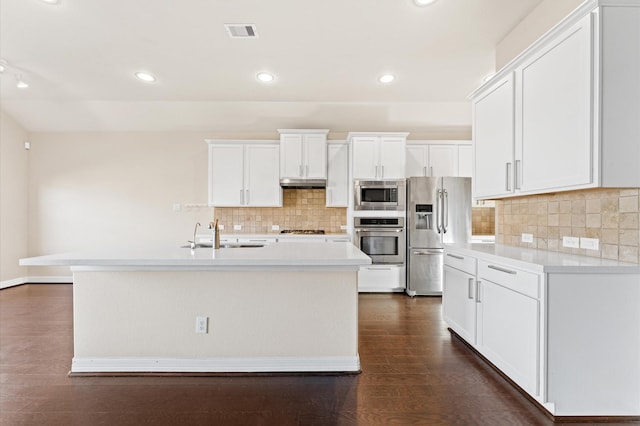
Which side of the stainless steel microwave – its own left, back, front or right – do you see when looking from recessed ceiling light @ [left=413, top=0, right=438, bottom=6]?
front

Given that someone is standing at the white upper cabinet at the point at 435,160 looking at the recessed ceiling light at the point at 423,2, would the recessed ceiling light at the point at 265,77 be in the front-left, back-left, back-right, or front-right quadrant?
front-right

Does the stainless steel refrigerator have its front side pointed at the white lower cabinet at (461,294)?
yes

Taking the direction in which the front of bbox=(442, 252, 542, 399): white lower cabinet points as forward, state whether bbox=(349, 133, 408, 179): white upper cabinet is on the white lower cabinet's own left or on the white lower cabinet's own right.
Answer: on the white lower cabinet's own right

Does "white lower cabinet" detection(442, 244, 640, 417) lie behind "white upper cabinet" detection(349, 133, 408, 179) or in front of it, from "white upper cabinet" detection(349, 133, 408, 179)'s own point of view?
in front

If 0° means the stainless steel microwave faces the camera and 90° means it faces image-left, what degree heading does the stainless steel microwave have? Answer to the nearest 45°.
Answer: approximately 0°

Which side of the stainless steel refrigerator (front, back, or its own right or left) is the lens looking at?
front

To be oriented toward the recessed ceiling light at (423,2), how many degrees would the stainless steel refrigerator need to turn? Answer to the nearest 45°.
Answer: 0° — it already faces it

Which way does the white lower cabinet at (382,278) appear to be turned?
toward the camera

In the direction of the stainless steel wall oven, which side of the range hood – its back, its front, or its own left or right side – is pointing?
left

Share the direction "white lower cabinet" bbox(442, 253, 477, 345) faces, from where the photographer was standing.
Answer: facing the viewer and to the left of the viewer

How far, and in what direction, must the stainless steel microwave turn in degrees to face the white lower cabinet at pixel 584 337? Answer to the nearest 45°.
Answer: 0° — it already faces it
